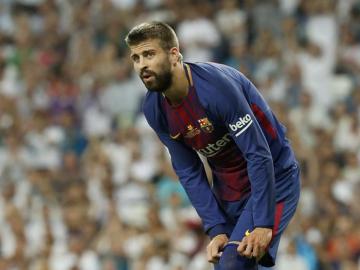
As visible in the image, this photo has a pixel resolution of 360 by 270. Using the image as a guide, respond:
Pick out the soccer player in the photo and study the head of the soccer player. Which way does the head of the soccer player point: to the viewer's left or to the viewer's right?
to the viewer's left

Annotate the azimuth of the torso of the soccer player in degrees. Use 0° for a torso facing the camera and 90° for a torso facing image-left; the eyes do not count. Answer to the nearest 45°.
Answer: approximately 45°
